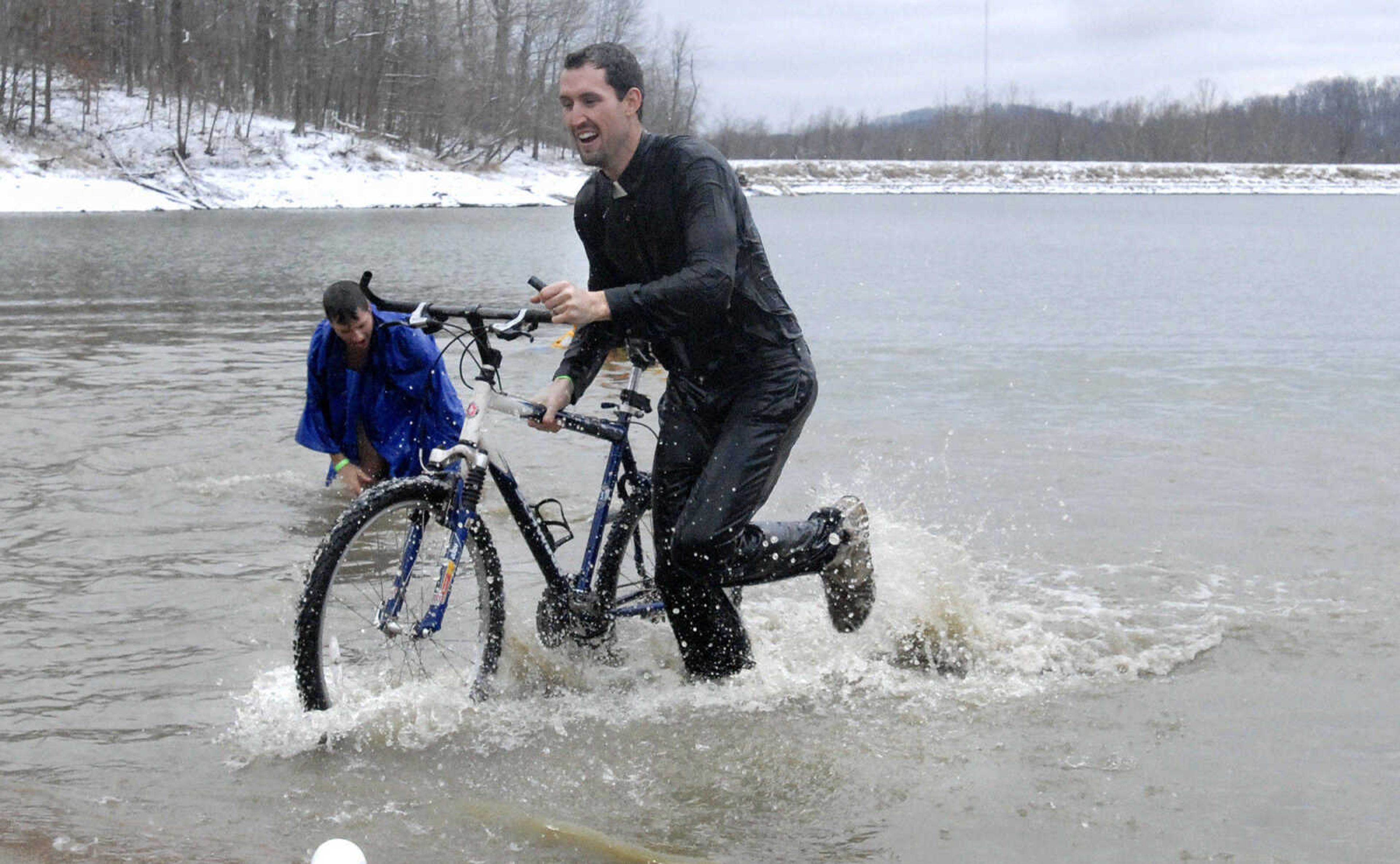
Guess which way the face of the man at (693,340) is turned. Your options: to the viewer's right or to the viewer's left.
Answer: to the viewer's left

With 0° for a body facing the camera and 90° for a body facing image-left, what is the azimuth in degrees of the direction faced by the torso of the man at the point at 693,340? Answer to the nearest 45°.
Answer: approximately 45°

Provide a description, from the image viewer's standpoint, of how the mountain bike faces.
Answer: facing the viewer and to the left of the viewer

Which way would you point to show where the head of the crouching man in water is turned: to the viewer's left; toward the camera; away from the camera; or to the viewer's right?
toward the camera

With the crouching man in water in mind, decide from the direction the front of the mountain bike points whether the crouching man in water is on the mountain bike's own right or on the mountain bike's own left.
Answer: on the mountain bike's own right
